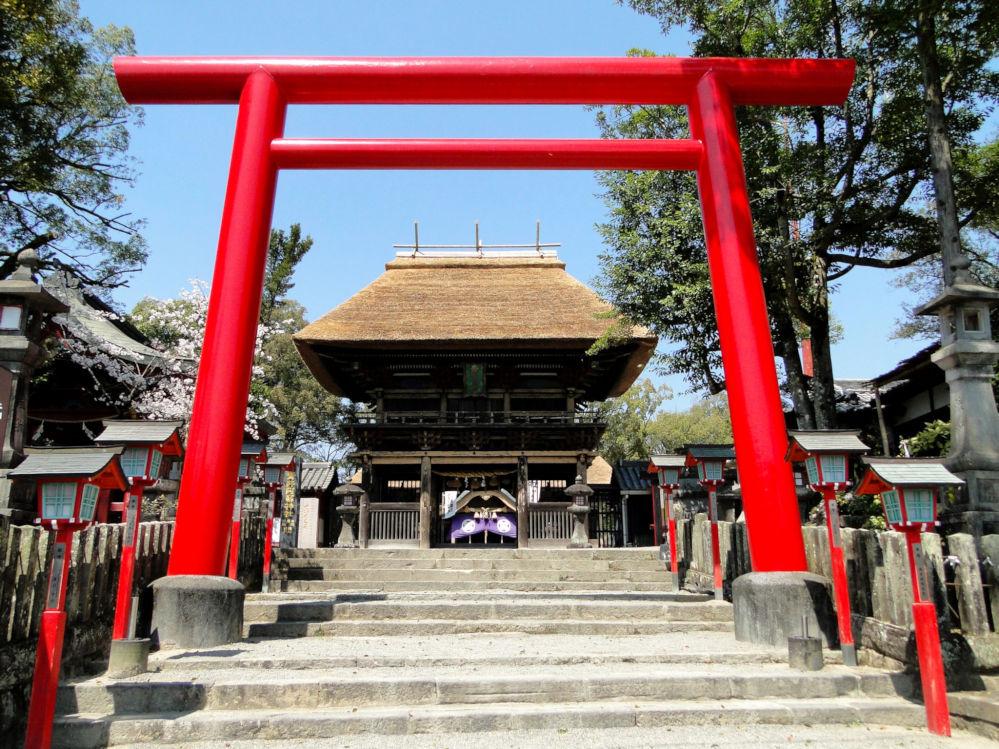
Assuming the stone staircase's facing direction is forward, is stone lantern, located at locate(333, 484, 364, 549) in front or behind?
behind

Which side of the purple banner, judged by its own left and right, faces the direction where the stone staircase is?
front

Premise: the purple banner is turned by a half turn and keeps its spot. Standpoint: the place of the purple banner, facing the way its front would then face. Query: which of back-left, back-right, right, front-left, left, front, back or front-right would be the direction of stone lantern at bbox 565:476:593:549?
back-right

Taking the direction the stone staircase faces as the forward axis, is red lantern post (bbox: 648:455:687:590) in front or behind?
behind

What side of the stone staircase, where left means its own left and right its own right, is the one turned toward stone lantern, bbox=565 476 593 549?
back

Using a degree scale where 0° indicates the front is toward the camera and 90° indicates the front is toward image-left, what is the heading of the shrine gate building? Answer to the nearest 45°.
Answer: approximately 0°

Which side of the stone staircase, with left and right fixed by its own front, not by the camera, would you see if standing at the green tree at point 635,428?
back

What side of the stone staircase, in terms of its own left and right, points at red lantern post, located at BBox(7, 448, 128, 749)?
right

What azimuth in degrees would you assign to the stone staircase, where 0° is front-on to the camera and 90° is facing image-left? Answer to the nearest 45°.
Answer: approximately 0°

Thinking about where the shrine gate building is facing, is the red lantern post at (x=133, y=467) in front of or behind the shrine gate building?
in front

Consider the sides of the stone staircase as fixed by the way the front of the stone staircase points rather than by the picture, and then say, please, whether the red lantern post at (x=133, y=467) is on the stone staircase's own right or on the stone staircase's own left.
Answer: on the stone staircase's own right
